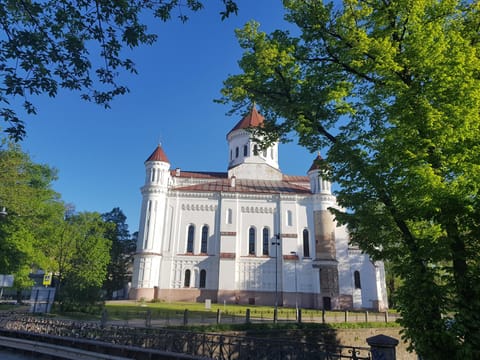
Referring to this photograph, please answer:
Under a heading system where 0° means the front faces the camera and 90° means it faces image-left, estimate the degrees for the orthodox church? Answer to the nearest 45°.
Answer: approximately 90°

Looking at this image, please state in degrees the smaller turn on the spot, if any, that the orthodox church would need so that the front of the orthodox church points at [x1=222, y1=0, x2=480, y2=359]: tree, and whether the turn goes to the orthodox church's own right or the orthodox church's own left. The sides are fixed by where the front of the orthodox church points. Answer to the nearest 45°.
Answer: approximately 90° to the orthodox church's own left

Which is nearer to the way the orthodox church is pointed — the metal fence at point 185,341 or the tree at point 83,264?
the tree

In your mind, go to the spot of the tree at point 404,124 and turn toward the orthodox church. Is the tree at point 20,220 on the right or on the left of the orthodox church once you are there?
left

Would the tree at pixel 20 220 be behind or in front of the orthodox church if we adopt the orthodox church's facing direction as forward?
in front
